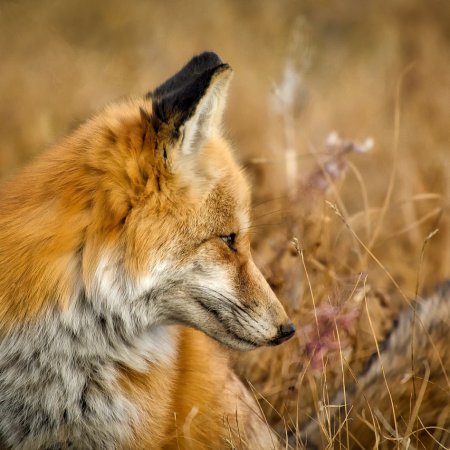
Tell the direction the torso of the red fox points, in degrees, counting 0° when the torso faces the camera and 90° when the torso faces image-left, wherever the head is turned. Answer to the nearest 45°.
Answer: approximately 270°
